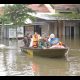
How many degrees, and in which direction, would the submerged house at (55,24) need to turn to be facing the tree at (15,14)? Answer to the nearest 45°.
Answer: approximately 45° to its right

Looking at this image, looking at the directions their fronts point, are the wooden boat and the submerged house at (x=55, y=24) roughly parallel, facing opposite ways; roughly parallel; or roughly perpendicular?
roughly perpendicular

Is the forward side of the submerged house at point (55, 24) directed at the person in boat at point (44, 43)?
yes

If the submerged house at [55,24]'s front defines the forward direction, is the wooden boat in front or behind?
in front

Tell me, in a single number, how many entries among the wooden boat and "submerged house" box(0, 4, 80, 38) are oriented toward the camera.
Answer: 1

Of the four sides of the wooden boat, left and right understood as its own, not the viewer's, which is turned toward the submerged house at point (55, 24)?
right

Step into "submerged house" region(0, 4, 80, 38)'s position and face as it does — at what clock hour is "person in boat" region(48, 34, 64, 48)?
The person in boat is roughly at 12 o'clock from the submerged house.

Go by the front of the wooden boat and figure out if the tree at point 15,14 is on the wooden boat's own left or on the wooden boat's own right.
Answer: on the wooden boat's own right

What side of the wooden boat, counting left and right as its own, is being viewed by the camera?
left

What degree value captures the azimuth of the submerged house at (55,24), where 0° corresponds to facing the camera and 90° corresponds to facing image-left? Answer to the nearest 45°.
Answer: approximately 0°
